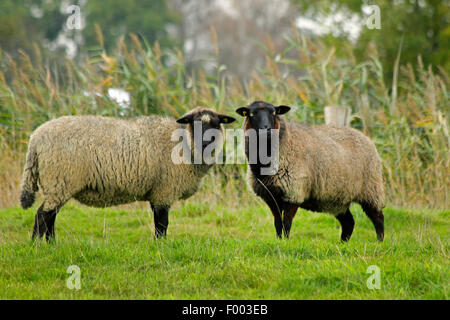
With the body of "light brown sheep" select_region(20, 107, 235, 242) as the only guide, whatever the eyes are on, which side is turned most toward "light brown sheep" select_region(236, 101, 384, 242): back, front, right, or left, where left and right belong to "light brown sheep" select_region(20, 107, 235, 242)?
front

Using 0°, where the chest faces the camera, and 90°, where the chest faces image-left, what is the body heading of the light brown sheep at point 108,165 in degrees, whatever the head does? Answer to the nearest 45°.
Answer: approximately 270°
